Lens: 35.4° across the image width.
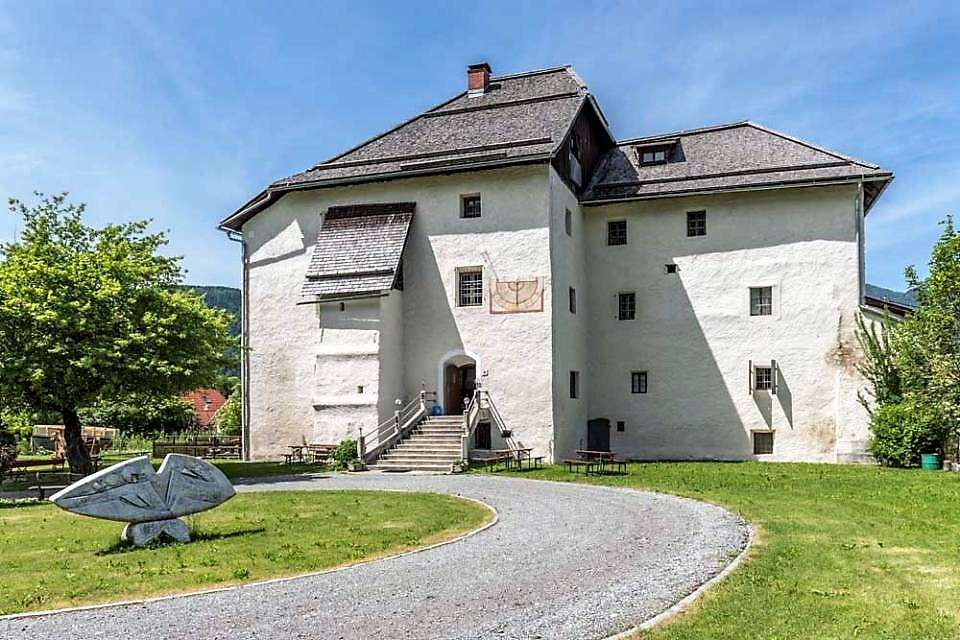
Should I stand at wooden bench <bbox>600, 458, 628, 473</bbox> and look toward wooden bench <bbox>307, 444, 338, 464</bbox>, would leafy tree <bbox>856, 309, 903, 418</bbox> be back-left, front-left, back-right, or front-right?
back-right

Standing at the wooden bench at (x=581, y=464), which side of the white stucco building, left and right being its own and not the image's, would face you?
front

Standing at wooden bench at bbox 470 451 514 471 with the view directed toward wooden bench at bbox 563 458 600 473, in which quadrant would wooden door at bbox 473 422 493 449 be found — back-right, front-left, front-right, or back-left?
back-left

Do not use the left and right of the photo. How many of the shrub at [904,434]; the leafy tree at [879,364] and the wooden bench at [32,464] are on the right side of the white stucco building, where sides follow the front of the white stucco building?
1

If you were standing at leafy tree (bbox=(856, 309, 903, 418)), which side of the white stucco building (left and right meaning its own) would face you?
left

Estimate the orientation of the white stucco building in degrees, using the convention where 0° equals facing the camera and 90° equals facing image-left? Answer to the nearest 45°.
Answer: approximately 0°

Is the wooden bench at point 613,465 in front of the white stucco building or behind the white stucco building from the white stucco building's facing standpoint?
in front

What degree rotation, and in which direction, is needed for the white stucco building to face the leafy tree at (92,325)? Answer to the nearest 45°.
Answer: approximately 45° to its right

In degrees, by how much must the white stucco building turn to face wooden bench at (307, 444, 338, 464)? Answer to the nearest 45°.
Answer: approximately 90° to its right
